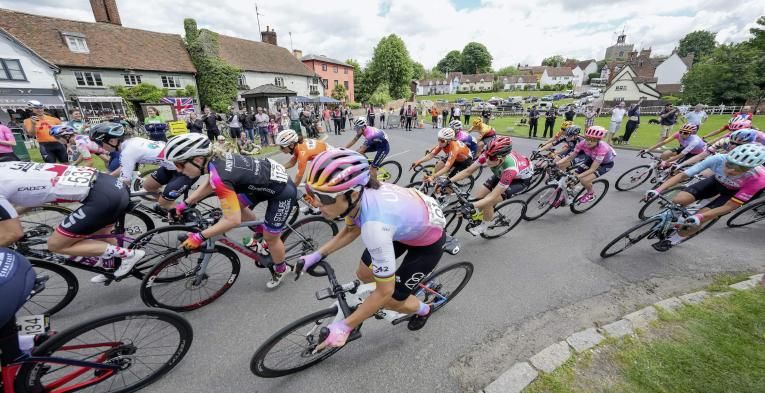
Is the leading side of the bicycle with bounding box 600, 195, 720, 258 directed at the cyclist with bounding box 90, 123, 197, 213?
yes

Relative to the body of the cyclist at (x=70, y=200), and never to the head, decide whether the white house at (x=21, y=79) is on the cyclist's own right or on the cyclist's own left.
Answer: on the cyclist's own right

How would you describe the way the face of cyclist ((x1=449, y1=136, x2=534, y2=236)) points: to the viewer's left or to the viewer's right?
to the viewer's left

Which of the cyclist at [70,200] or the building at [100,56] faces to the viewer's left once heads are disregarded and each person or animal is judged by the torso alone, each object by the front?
the cyclist

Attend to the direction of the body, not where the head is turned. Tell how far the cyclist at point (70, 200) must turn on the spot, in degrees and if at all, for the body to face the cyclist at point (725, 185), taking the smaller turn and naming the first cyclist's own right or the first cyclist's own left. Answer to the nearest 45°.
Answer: approximately 135° to the first cyclist's own left

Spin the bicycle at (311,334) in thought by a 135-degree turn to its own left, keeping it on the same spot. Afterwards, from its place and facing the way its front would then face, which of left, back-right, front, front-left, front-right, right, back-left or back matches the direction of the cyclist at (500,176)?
front-left

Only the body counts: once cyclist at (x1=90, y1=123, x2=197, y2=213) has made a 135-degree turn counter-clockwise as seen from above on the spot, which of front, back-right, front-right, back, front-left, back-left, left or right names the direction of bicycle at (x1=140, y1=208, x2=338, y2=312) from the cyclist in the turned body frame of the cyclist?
front-right

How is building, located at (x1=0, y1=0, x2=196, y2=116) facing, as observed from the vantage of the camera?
facing the viewer and to the right of the viewer

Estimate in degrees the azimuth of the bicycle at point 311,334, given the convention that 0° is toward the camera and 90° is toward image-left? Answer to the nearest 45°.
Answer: approximately 45°

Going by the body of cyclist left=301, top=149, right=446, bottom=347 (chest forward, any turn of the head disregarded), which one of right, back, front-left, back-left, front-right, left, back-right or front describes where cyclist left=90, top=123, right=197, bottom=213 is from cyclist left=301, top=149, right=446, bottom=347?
right

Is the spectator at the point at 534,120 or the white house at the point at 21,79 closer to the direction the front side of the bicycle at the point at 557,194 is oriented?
the white house

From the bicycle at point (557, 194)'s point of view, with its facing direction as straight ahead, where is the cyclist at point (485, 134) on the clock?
The cyclist is roughly at 3 o'clock from the bicycle.

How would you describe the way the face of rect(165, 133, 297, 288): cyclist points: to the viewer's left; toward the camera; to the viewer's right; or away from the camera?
to the viewer's left

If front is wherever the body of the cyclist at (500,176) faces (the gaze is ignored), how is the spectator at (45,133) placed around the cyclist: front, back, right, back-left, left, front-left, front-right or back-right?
front-right

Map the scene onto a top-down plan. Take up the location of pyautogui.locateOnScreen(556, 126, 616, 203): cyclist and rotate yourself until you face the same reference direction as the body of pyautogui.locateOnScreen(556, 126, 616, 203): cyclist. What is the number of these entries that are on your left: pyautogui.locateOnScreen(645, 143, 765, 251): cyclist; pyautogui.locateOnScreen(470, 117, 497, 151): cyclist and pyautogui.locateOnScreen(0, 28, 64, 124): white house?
1

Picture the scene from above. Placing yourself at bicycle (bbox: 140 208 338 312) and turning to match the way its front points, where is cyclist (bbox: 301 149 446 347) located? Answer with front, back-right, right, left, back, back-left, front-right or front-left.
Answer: left
